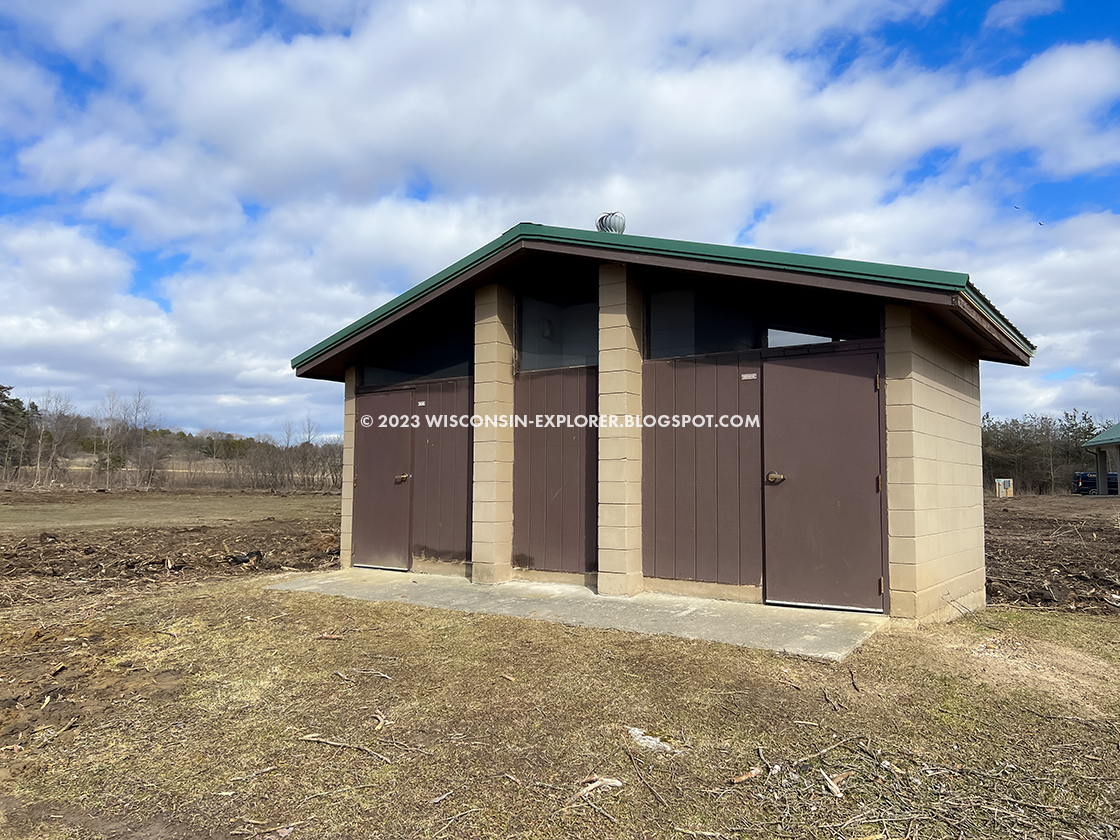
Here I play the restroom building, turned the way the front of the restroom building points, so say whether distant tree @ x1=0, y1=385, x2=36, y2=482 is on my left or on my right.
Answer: on my right

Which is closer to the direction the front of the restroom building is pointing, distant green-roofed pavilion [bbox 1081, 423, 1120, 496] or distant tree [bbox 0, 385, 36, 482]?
the distant tree

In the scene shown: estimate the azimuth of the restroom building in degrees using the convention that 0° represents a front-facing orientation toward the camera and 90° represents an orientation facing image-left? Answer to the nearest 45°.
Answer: approximately 45°

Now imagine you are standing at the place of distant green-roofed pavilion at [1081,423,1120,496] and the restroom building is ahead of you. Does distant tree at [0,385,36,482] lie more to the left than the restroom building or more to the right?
right

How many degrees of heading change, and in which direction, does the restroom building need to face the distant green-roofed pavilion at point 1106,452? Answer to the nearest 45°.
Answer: approximately 180°

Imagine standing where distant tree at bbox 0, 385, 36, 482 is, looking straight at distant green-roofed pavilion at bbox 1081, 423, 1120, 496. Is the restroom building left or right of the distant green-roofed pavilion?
right
